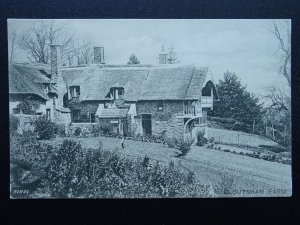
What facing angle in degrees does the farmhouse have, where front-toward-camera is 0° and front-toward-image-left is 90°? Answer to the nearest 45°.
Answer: approximately 0°

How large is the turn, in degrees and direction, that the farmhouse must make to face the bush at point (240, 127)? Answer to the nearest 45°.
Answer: approximately 90° to its left

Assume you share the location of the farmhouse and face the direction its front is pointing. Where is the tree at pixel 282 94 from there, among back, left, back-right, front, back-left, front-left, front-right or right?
left

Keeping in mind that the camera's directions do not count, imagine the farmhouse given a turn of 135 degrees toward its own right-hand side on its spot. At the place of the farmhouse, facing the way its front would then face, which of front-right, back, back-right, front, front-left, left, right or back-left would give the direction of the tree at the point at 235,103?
back-right
